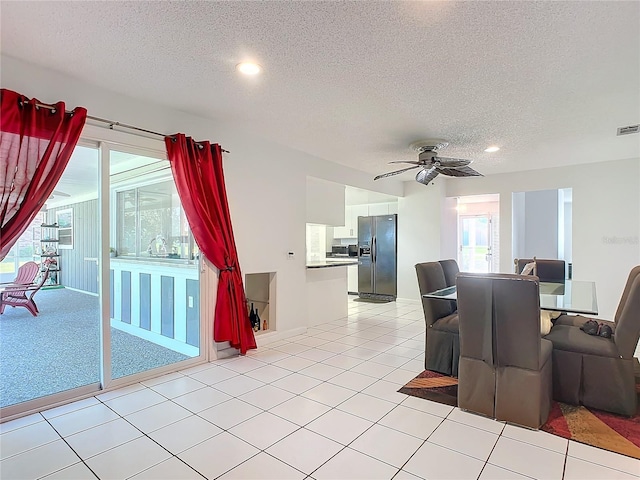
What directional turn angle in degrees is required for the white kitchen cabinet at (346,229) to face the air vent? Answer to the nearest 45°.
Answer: approximately 45° to its left

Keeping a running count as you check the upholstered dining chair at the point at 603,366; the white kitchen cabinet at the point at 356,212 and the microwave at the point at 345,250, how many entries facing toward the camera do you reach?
2

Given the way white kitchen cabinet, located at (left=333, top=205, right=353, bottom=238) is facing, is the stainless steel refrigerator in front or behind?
in front

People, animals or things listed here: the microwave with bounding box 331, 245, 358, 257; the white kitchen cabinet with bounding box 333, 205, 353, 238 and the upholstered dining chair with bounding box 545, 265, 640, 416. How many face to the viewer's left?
1

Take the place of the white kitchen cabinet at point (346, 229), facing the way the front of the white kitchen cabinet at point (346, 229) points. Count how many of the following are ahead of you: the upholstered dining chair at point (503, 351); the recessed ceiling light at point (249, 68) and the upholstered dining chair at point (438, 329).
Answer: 3

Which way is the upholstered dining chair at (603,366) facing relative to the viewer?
to the viewer's left

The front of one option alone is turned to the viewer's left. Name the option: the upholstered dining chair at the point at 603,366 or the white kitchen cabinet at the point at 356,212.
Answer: the upholstered dining chair

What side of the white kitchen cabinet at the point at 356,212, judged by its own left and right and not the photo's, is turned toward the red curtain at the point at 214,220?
front

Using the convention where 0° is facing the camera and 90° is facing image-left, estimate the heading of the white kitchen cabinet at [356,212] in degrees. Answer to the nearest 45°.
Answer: approximately 0°

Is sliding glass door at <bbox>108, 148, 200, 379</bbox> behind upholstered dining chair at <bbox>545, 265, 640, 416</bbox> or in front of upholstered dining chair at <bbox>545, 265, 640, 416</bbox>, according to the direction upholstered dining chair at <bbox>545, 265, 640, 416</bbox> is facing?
in front

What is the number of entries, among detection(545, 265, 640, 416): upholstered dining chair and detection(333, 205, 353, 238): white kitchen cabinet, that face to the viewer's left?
1
